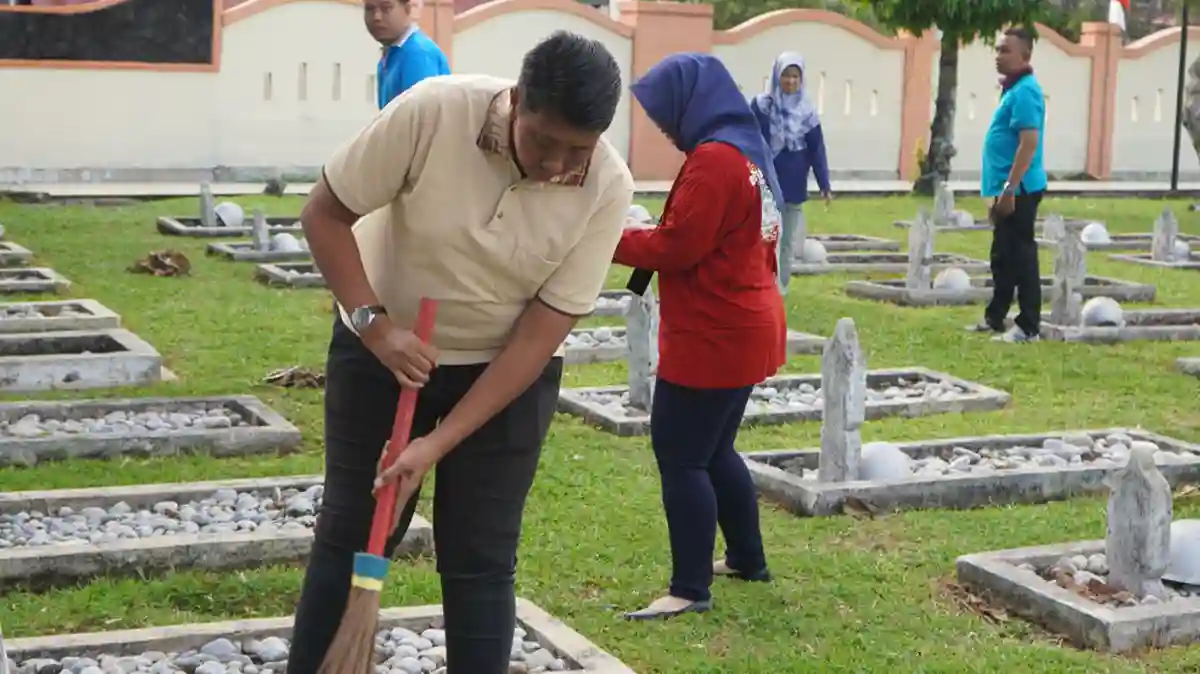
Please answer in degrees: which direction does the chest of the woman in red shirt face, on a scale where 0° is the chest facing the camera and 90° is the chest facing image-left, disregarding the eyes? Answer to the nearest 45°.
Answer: approximately 90°

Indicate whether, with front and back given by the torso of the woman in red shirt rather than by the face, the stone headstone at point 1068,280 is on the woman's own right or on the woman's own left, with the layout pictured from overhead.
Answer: on the woman's own right

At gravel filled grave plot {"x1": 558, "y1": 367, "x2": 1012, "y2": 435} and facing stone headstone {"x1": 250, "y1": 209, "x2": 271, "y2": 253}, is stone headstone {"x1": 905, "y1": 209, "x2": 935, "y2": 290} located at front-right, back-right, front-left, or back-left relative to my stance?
front-right

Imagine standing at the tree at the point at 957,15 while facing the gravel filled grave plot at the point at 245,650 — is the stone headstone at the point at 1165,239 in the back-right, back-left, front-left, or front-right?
front-left

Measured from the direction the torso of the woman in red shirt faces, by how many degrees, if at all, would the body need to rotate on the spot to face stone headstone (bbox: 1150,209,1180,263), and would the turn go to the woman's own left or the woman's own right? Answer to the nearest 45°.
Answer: approximately 90° to the woman's own right

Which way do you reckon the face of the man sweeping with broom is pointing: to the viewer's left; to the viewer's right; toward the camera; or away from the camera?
toward the camera

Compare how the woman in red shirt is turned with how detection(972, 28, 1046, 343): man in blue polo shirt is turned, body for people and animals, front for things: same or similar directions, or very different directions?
same or similar directions

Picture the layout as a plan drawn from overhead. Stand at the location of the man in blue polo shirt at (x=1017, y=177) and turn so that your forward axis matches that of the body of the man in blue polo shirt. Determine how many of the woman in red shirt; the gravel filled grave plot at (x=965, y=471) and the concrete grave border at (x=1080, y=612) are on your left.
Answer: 3

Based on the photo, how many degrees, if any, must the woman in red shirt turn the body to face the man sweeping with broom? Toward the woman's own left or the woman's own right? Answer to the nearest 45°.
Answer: approximately 90° to the woman's own left

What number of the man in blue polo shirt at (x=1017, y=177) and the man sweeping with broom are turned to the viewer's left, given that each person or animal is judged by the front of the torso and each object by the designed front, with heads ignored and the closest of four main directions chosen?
1

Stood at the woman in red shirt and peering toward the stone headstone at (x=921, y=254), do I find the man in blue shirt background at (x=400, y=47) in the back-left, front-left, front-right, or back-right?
front-left

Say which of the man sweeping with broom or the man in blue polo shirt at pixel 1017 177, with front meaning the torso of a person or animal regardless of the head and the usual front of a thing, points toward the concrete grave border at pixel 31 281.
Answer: the man in blue polo shirt

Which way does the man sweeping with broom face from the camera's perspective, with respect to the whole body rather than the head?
toward the camera
